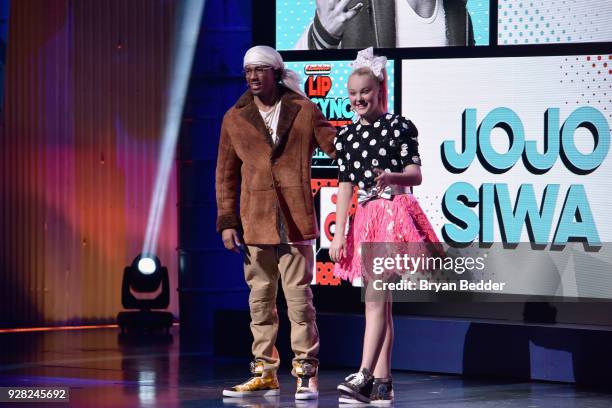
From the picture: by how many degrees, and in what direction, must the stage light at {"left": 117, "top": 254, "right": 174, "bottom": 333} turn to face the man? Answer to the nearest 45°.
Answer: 0° — it already faces them

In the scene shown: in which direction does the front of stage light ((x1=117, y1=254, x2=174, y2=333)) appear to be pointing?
toward the camera

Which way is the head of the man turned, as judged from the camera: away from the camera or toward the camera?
toward the camera

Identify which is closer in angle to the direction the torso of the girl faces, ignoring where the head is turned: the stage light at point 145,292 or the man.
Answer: the man

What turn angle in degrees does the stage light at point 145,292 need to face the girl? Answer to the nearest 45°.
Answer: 0° — it already faces them

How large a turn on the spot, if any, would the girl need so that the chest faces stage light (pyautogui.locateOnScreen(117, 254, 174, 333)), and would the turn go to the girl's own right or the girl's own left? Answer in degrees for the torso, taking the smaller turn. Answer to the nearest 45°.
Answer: approximately 90° to the girl's own right

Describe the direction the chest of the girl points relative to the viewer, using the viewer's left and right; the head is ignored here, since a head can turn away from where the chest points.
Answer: facing the viewer and to the left of the viewer

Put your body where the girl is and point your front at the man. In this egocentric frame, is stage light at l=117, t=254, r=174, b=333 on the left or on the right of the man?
right

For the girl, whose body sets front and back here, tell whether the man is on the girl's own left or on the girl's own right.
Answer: on the girl's own right

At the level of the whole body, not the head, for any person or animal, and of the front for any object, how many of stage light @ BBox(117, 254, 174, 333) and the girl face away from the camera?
0
